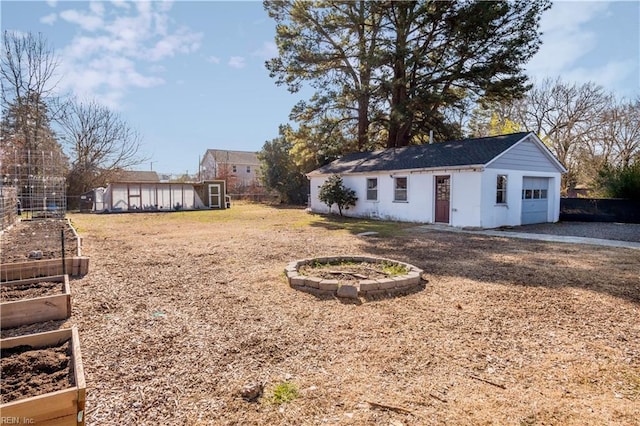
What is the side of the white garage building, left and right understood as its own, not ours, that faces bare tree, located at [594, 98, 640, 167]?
left

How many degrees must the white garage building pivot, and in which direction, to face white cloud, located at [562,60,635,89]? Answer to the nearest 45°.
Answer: approximately 90° to its left

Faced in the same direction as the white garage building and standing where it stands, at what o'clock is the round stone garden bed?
The round stone garden bed is roughly at 2 o'clock from the white garage building.

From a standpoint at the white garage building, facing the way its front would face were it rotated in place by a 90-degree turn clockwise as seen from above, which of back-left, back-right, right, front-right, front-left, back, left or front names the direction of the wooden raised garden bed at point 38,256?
front

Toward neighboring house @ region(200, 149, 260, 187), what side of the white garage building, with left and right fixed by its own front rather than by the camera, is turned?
back

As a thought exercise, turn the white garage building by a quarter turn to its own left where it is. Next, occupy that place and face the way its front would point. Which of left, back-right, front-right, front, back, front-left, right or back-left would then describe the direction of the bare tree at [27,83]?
back-left
